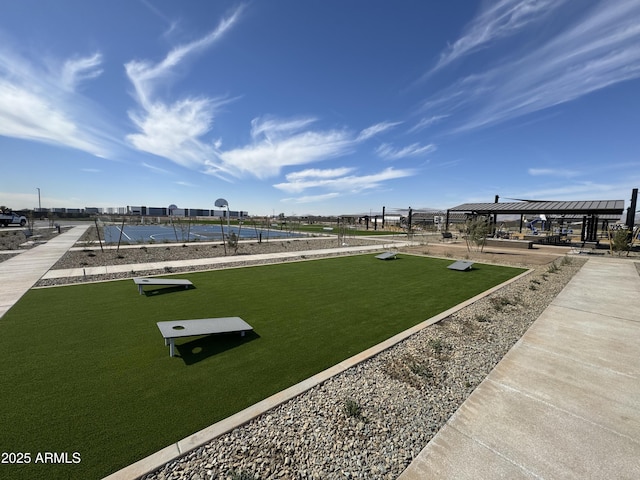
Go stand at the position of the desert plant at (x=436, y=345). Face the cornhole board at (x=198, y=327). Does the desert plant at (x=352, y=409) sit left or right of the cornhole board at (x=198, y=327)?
left

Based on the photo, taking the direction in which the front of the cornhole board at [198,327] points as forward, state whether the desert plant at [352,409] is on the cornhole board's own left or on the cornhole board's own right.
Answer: on the cornhole board's own right

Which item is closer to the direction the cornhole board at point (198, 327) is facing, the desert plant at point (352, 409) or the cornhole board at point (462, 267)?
the cornhole board

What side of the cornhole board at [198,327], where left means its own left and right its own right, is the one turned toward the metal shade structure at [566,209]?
front

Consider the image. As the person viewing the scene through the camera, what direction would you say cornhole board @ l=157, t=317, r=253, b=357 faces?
facing to the right of the viewer

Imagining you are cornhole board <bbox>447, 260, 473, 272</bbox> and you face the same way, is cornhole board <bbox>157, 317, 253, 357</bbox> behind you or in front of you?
in front

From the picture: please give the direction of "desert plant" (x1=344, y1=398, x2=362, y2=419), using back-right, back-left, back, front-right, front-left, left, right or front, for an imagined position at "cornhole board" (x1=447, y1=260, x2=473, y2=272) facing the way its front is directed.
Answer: front-left

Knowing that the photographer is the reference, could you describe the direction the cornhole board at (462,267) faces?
facing the viewer and to the left of the viewer

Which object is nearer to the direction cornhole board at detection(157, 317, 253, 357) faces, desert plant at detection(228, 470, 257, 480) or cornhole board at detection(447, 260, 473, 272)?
the cornhole board

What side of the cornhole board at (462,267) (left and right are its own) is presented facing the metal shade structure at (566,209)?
back

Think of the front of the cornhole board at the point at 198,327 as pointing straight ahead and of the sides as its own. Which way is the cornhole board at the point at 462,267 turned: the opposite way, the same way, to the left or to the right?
the opposite way

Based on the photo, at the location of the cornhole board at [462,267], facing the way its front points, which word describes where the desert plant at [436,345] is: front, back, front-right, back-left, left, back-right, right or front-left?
front-left

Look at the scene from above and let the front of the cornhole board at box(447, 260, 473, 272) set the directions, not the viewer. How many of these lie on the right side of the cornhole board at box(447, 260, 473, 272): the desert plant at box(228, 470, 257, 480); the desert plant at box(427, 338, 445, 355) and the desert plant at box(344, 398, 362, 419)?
0

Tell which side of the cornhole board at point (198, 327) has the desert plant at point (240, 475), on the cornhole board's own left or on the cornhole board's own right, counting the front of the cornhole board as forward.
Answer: on the cornhole board's own right

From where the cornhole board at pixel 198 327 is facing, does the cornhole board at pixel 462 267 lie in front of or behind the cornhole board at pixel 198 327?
in front

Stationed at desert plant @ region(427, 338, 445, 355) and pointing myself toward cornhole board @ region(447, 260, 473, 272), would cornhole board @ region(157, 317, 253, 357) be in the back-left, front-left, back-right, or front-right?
back-left

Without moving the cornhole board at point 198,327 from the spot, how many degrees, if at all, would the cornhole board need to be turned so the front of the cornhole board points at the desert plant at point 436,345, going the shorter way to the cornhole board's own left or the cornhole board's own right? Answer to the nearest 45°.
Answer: approximately 45° to the cornhole board's own right
